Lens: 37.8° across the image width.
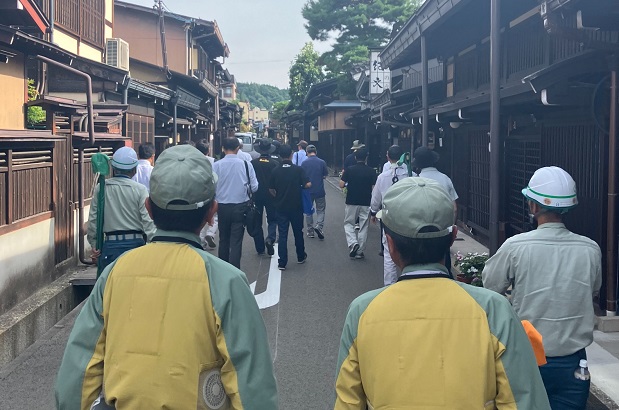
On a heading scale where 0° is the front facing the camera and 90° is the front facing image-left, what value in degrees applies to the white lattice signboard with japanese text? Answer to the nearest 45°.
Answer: approximately 0°

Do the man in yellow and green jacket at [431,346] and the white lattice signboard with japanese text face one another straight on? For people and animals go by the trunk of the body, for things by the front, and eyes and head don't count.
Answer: yes

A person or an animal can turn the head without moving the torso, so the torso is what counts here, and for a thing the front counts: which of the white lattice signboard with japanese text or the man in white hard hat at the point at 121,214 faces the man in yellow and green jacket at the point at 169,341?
the white lattice signboard with japanese text

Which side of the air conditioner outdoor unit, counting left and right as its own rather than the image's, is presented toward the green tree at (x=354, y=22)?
left

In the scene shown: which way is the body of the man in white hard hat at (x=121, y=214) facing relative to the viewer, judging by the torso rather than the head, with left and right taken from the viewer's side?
facing away from the viewer

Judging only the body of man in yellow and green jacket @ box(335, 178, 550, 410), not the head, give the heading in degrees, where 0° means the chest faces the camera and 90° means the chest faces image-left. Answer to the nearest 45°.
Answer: approximately 180°

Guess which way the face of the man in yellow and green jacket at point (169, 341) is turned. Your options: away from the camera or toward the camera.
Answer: away from the camera

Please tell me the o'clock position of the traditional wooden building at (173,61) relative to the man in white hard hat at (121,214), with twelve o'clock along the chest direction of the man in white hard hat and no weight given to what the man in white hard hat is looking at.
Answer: The traditional wooden building is roughly at 12 o'clock from the man in white hard hat.

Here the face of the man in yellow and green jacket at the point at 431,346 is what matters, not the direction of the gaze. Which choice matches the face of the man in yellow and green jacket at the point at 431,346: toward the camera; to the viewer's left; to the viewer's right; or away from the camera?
away from the camera
